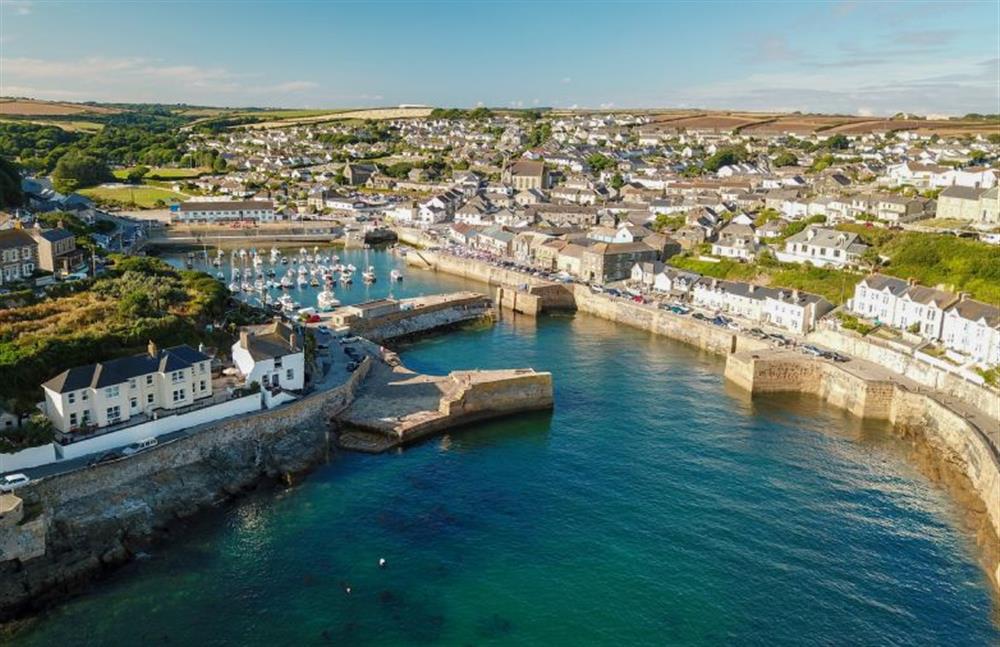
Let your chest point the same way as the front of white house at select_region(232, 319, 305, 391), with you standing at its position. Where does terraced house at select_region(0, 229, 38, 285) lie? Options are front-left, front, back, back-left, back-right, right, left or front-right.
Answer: back

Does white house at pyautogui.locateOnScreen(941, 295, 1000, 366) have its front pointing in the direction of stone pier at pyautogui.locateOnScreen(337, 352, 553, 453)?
yes

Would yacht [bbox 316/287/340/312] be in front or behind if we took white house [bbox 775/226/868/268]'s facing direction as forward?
in front

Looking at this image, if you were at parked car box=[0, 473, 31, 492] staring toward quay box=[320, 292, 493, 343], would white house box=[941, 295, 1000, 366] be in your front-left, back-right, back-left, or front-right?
front-right

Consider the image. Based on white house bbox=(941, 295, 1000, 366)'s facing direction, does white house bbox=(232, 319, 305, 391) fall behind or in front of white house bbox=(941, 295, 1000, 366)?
in front

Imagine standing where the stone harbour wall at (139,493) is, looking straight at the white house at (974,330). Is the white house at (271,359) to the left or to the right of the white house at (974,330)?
left

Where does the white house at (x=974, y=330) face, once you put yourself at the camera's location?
facing the viewer and to the left of the viewer

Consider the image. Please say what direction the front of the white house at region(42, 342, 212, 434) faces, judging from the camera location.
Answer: facing the viewer and to the right of the viewer

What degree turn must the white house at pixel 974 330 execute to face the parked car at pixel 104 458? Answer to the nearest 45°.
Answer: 0° — it already faces it

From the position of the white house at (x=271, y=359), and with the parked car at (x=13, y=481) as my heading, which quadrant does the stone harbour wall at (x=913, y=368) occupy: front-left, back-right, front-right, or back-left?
back-left

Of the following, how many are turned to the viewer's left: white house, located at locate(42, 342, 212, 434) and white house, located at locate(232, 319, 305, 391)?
0

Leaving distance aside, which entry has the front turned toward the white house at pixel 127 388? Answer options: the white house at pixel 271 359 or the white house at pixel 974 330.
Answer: the white house at pixel 974 330

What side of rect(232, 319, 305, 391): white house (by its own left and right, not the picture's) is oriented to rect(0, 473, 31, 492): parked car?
right

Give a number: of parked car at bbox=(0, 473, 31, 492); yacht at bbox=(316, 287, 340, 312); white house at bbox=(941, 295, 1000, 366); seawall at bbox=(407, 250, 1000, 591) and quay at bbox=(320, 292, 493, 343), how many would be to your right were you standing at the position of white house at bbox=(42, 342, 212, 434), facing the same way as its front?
1

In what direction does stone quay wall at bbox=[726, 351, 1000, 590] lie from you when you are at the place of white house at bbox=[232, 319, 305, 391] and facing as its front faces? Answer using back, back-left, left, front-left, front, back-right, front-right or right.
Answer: front-left

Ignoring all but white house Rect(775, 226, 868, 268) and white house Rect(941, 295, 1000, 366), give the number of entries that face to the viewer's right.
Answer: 0

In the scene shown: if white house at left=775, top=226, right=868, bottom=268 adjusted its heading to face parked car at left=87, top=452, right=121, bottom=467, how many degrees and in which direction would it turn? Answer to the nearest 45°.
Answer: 0° — it already faces it
